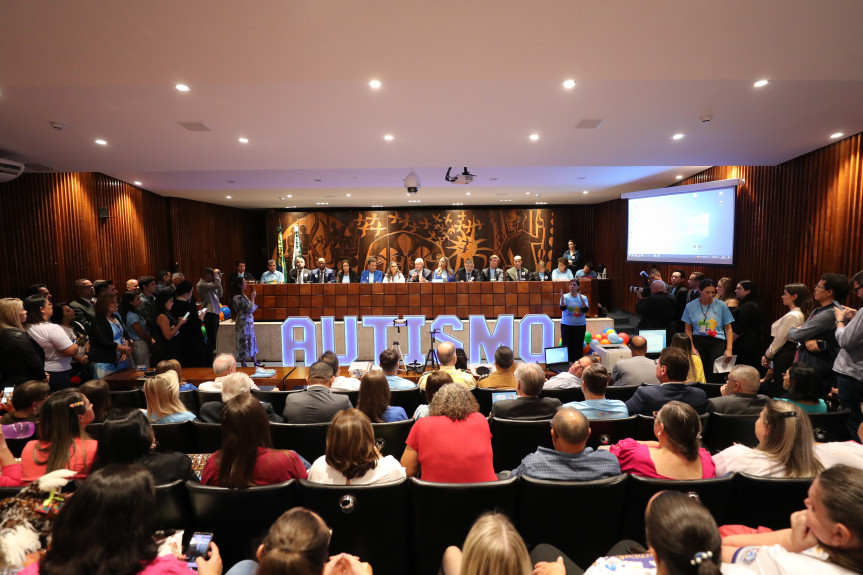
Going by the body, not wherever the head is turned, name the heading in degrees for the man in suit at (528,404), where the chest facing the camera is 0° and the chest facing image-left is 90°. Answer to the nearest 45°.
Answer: approximately 180°

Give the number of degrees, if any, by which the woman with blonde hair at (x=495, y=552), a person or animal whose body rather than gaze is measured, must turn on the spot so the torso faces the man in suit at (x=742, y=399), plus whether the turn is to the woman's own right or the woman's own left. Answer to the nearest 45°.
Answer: approximately 45° to the woman's own right

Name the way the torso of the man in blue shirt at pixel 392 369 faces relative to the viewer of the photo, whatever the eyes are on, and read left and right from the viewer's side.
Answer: facing away from the viewer

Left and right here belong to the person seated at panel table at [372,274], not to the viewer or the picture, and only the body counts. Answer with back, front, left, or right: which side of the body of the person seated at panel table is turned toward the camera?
front

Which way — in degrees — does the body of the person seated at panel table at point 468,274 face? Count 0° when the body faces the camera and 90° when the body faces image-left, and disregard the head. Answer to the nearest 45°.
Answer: approximately 0°

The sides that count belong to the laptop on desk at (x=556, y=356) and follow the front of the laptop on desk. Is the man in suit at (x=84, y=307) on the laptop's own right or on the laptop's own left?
on the laptop's own right

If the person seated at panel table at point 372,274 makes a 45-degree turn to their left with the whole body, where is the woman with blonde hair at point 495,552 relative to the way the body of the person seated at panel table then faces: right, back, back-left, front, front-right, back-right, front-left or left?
front-right

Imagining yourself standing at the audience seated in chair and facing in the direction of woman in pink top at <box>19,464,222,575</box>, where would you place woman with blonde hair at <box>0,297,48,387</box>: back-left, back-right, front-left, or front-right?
front-right

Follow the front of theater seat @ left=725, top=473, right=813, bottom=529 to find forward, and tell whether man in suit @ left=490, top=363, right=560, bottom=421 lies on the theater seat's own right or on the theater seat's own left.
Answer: on the theater seat's own left

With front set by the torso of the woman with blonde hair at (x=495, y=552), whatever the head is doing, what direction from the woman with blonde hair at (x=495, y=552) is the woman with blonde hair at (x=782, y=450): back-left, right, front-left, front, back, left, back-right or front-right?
front-right

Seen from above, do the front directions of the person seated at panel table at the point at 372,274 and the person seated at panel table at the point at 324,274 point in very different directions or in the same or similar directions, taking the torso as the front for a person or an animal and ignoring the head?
same or similar directions

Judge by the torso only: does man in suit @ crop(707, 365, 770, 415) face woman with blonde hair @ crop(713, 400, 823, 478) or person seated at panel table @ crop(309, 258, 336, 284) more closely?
the person seated at panel table

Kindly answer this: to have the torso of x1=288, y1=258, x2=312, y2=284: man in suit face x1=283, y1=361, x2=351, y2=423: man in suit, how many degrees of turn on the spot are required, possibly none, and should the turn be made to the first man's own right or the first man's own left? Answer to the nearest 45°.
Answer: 0° — they already face them

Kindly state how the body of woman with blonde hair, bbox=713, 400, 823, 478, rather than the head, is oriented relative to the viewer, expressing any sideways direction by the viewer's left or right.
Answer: facing away from the viewer and to the left of the viewer

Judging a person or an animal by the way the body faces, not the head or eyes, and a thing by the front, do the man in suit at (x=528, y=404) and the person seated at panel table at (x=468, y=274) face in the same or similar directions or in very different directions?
very different directions

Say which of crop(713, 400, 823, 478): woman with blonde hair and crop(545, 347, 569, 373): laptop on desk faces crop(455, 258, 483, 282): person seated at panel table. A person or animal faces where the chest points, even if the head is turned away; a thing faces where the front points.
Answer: the woman with blonde hair

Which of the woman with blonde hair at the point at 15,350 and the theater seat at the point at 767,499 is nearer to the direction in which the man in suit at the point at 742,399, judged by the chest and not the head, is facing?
the woman with blonde hair

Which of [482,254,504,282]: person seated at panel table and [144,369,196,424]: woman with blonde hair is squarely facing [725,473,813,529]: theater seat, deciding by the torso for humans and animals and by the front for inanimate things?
the person seated at panel table

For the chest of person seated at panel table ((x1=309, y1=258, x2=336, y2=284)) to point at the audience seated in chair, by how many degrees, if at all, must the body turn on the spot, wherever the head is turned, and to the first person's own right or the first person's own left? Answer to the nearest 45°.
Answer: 0° — they already face them

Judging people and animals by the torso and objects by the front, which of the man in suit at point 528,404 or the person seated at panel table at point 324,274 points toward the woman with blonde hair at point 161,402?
the person seated at panel table
